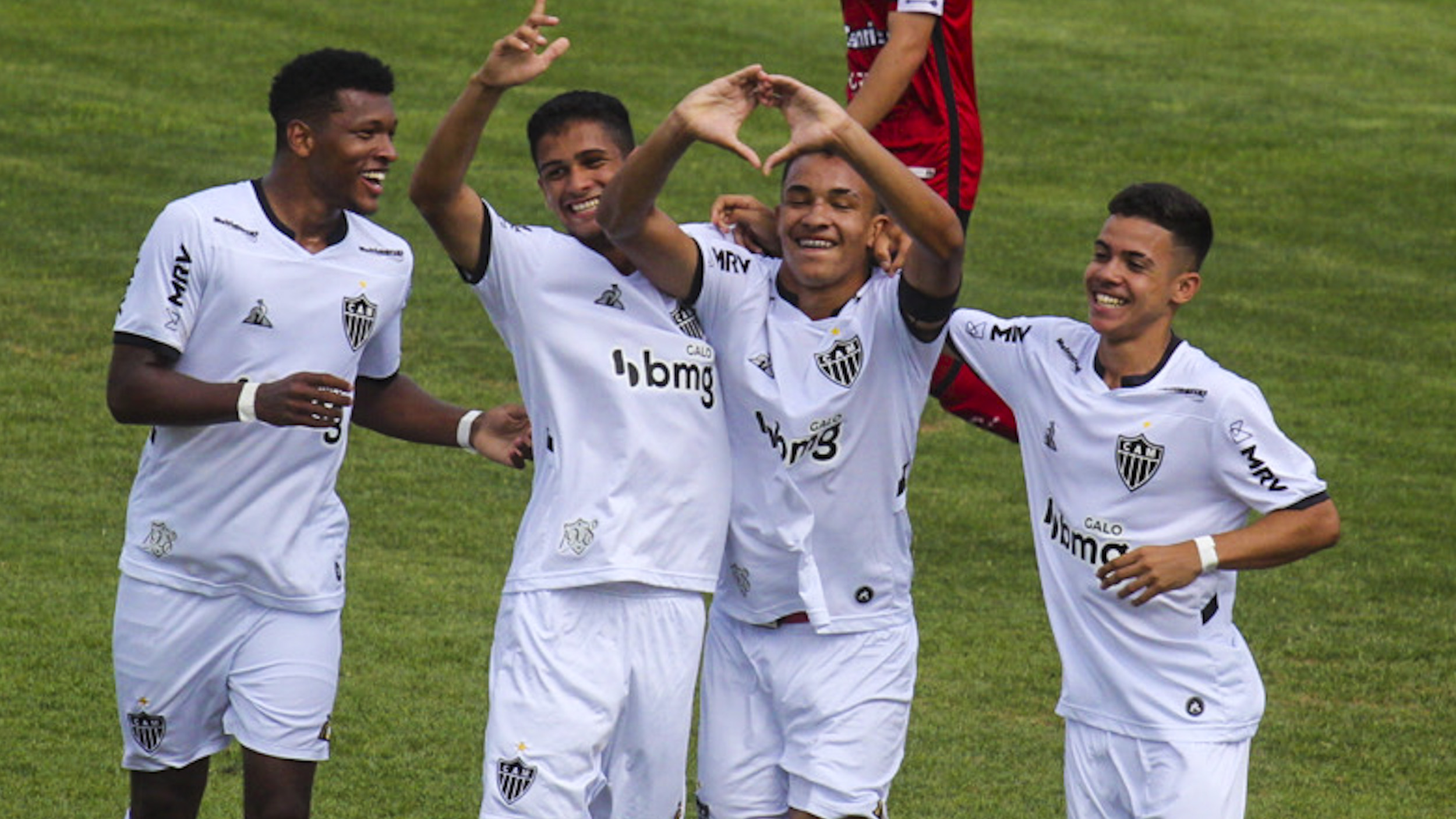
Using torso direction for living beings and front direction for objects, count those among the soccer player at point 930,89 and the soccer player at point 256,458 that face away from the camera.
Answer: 0

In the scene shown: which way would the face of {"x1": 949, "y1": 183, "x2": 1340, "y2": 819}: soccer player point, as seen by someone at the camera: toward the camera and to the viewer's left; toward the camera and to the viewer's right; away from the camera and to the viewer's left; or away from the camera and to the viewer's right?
toward the camera and to the viewer's left

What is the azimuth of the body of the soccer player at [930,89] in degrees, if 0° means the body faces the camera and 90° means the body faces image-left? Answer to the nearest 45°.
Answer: approximately 45°

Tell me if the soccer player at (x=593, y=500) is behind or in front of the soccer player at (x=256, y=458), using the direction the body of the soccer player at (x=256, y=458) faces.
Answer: in front

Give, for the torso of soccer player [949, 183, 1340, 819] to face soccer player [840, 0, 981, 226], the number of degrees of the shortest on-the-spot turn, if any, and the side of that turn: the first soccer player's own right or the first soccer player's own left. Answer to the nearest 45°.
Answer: approximately 90° to the first soccer player's own right

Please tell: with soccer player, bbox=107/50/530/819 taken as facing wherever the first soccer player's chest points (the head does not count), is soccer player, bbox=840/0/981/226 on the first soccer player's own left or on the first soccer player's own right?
on the first soccer player's own left

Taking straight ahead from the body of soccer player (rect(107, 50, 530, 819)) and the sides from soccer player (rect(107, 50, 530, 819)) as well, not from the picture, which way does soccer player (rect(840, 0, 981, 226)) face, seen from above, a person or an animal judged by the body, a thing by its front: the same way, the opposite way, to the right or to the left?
to the right

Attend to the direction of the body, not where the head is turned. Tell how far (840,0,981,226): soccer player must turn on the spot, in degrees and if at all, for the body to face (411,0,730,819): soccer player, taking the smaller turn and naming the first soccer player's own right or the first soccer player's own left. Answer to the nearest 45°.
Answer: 0° — they already face them

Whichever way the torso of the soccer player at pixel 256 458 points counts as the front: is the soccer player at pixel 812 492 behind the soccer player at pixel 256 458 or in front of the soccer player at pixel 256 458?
in front
